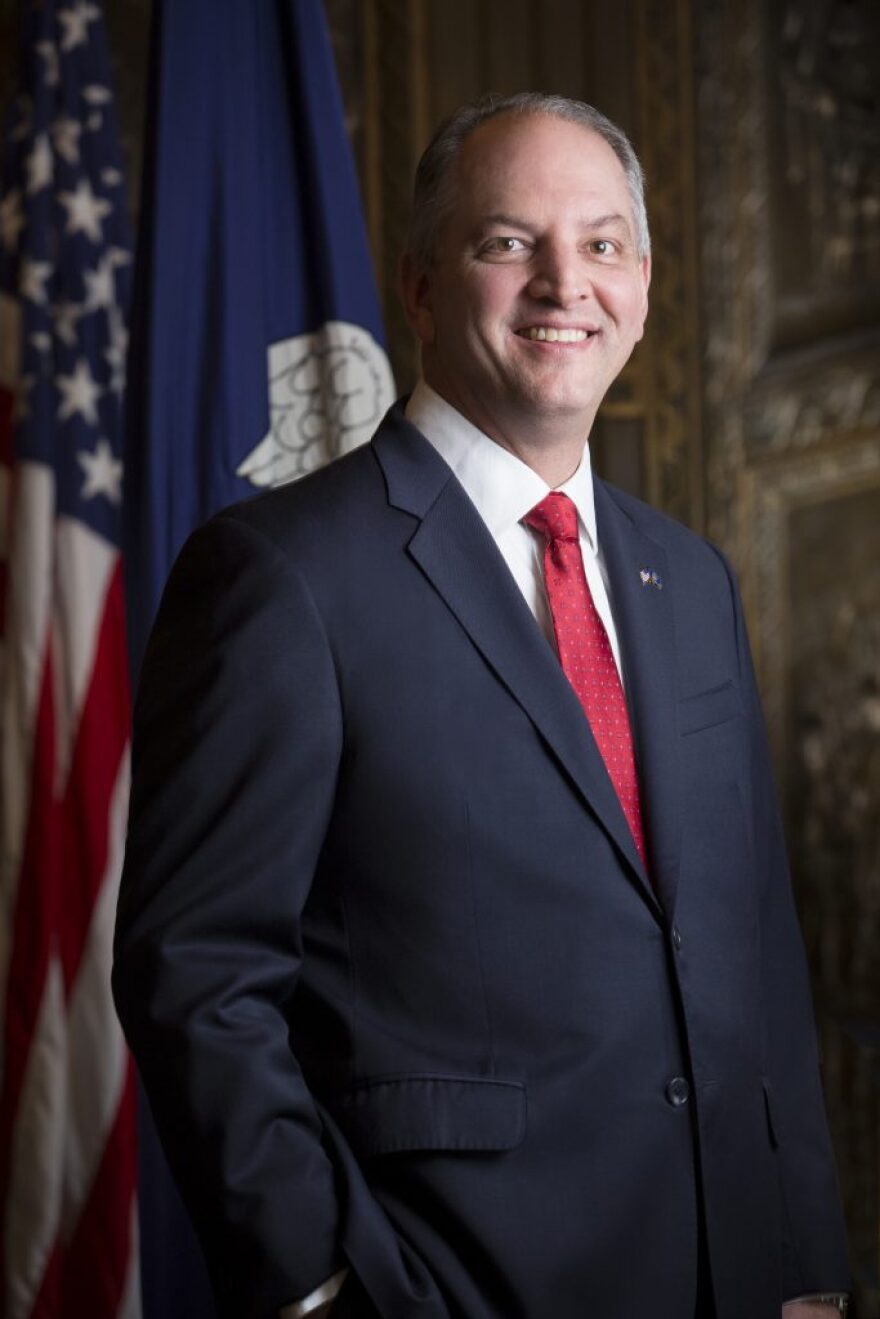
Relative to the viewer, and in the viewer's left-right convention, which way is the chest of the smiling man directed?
facing the viewer and to the right of the viewer

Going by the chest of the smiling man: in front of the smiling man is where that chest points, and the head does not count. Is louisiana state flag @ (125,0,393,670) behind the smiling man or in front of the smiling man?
behind
